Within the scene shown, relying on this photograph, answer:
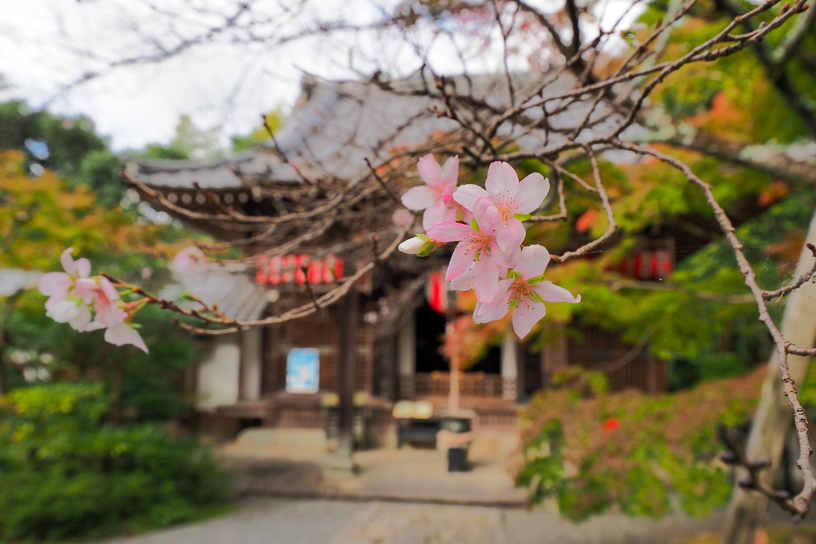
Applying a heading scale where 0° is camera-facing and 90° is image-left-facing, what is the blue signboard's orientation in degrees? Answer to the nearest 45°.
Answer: approximately 0°

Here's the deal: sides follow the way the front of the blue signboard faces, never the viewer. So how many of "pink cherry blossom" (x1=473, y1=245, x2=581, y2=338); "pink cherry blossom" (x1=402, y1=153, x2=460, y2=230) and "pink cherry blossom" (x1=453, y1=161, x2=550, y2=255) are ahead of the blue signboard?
3

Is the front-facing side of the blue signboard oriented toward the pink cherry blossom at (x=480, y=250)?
yes

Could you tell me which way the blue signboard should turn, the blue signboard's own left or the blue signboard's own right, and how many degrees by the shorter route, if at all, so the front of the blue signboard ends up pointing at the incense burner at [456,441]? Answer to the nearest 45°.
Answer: approximately 45° to the blue signboard's own left

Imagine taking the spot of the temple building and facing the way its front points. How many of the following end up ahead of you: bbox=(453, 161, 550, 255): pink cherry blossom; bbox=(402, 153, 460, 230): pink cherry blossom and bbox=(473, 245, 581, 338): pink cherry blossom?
3

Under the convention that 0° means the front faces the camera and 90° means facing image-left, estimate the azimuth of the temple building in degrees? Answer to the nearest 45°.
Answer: approximately 0°

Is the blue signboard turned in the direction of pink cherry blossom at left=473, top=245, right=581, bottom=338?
yes
